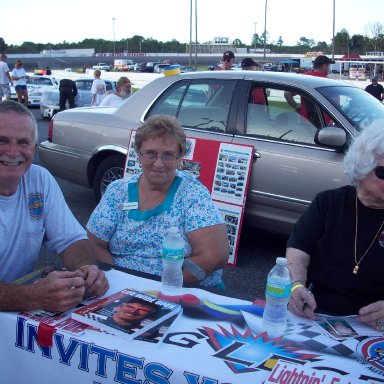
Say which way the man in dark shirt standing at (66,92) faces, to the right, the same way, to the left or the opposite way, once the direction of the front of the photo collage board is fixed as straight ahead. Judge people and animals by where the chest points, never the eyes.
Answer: the opposite way

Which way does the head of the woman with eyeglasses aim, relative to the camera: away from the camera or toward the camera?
toward the camera

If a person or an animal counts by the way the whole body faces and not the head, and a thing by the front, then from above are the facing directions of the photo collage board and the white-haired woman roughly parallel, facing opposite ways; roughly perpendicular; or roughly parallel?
roughly parallel

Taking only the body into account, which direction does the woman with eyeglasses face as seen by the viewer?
toward the camera

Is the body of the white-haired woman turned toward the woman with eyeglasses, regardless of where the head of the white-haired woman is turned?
no

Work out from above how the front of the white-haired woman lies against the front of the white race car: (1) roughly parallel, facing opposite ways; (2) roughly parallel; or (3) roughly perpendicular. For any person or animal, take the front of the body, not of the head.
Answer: roughly parallel

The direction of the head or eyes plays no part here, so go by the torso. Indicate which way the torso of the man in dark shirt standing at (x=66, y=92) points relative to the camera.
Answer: away from the camera

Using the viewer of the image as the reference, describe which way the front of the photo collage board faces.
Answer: facing the viewer

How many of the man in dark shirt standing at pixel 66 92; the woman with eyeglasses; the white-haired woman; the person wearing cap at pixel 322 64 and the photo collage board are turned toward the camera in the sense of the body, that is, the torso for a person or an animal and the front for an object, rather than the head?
3

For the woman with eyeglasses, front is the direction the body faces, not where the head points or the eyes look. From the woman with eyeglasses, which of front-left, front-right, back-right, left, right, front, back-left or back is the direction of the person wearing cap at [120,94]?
back

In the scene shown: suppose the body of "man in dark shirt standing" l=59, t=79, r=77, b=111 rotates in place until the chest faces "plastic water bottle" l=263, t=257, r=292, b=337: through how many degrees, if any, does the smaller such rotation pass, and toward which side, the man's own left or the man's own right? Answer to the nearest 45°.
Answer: approximately 180°

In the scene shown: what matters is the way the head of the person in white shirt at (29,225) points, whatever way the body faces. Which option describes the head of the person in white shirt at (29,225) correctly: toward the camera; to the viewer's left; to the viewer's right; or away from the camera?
toward the camera

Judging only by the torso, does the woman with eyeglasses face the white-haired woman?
no

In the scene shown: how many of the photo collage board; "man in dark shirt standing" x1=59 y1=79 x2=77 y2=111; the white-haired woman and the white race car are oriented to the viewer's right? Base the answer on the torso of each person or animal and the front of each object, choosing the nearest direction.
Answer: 0

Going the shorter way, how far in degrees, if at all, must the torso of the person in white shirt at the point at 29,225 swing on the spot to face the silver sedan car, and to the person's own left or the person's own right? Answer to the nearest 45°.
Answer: approximately 90° to the person's own left

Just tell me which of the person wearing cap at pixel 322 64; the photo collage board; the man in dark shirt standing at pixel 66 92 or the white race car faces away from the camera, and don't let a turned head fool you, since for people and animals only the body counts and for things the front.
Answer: the man in dark shirt standing

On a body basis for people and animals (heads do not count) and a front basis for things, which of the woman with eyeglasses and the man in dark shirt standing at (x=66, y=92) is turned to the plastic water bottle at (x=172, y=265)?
the woman with eyeglasses

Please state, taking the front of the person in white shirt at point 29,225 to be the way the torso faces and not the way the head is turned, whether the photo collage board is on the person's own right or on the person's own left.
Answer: on the person's own left
